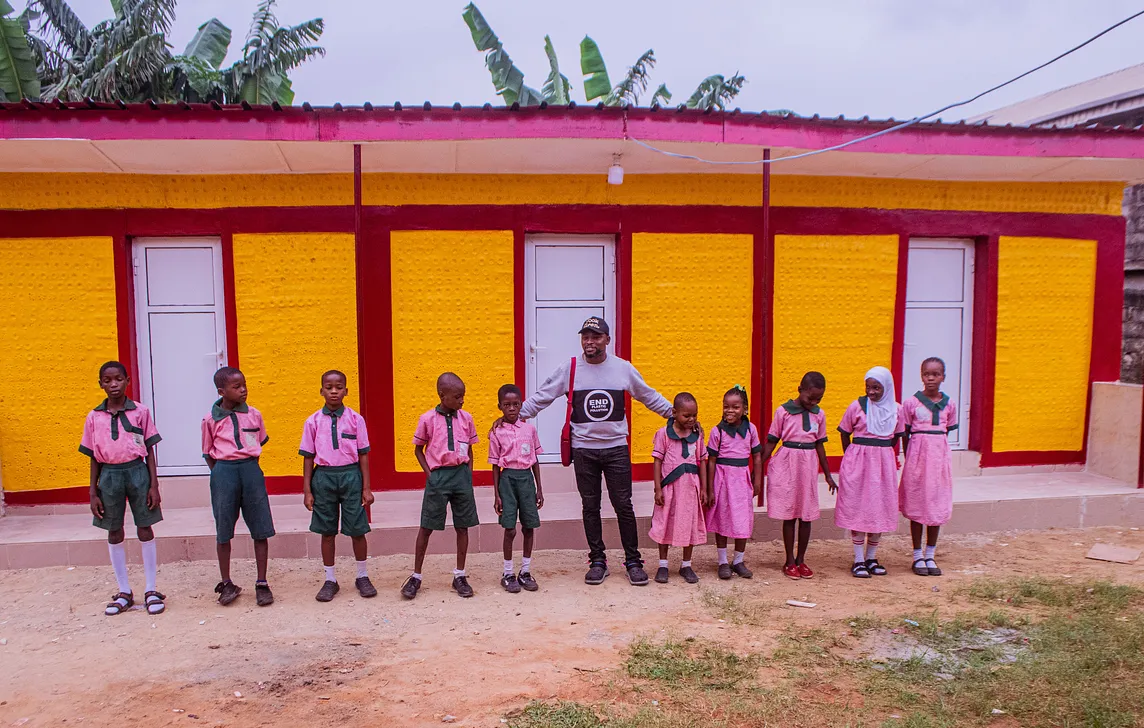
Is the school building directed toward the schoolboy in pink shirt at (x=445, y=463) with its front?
yes

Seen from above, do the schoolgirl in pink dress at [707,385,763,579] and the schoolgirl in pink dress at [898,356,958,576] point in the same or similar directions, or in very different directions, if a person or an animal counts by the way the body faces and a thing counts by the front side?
same or similar directions

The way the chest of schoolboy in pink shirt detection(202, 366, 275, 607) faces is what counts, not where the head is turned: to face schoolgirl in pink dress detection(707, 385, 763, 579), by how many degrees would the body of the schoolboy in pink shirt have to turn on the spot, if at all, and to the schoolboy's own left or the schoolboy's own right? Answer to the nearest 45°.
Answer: approximately 90° to the schoolboy's own left

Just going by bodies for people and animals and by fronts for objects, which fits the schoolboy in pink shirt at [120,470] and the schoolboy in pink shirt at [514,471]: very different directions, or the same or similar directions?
same or similar directions

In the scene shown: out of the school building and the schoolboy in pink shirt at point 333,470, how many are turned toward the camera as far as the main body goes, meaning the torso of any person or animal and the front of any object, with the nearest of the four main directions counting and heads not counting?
2

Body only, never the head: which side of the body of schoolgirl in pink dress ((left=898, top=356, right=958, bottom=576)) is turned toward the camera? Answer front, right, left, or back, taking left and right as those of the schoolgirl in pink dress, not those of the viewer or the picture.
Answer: front

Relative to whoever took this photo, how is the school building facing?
facing the viewer

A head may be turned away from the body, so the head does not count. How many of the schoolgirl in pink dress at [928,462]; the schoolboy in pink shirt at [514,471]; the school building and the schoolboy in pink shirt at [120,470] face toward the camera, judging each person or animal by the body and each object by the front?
4

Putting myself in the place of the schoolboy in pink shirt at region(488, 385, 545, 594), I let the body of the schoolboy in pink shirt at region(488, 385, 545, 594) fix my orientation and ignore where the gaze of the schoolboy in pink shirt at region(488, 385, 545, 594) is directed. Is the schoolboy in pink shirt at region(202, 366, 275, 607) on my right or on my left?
on my right

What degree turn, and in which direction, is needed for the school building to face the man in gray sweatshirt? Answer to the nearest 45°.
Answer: approximately 45° to its left
